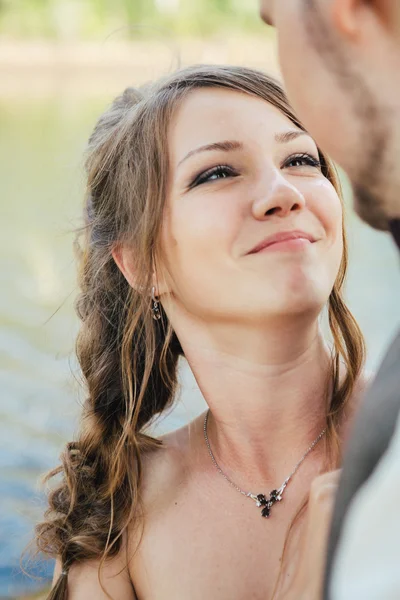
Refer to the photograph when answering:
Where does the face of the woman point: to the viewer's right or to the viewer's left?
to the viewer's right

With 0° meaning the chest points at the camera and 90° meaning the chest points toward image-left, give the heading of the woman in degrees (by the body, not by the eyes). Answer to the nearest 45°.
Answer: approximately 315°
